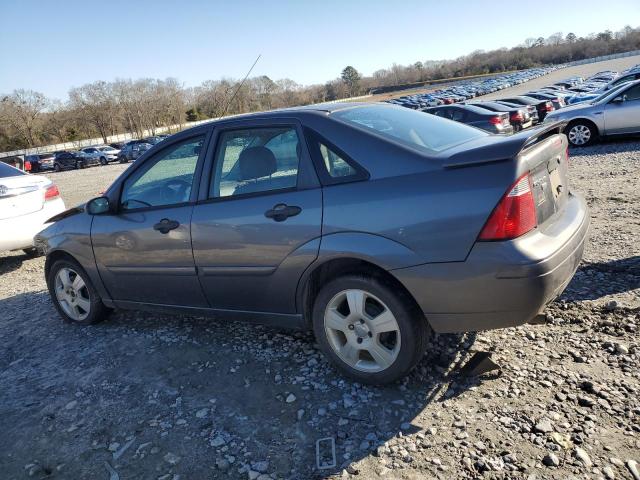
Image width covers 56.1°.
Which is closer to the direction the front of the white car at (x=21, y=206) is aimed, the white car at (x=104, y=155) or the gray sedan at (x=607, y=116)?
the white car

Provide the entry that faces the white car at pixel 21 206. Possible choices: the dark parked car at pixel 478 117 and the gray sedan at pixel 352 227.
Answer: the gray sedan

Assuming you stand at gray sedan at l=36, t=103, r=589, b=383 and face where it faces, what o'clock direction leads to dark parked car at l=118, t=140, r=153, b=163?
The dark parked car is roughly at 1 o'clock from the gray sedan.

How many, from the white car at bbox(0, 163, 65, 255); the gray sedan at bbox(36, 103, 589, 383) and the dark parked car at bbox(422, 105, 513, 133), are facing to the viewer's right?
0

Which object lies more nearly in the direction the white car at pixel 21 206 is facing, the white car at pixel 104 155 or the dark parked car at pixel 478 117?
the white car

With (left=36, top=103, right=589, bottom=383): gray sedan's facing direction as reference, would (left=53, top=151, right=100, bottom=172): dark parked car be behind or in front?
in front

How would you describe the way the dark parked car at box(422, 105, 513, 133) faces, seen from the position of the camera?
facing away from the viewer and to the left of the viewer

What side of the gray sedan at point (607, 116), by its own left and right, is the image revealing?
left

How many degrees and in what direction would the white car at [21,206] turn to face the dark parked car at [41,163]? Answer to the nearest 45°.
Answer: approximately 45° to its right

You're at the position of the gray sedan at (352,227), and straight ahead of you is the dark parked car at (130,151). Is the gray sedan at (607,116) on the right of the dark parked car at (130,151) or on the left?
right

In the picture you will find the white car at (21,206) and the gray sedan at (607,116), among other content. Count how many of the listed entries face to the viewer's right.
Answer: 0

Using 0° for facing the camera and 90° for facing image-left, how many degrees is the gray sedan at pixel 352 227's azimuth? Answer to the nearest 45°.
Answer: approximately 135°

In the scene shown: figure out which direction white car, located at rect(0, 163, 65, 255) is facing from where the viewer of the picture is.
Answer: facing away from the viewer and to the left of the viewer
